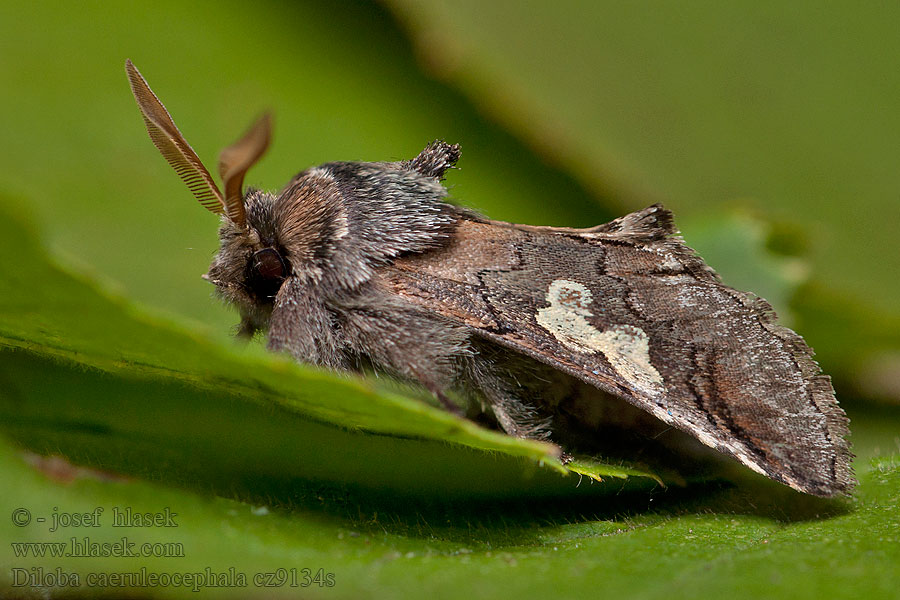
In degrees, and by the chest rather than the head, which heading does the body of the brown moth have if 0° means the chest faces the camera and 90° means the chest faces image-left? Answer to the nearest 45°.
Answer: approximately 90°
